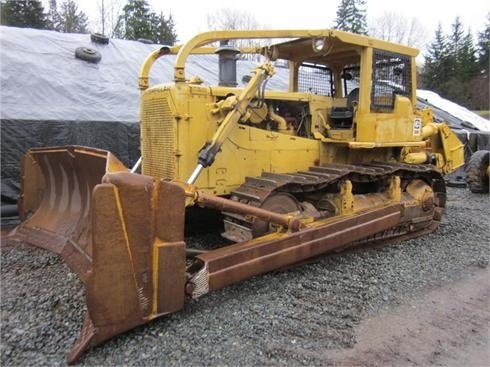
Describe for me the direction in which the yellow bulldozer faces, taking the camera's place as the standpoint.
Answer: facing the viewer and to the left of the viewer

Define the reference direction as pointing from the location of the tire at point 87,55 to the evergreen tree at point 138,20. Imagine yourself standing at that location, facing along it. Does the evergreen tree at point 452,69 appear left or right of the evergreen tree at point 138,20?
right

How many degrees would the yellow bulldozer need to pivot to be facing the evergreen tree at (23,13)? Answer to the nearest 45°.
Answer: approximately 90° to its right

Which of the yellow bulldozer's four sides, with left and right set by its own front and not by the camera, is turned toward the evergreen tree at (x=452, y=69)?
back

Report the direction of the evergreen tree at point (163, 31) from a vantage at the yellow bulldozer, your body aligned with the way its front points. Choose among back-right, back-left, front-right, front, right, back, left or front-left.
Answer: back-right

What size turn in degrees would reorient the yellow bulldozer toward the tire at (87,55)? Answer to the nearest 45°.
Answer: approximately 90° to its right

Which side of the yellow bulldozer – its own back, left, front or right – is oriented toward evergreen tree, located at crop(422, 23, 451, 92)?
back

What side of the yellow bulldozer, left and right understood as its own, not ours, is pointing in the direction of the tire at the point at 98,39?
right

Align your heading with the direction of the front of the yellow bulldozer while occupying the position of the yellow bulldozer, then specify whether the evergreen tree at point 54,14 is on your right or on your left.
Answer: on your right

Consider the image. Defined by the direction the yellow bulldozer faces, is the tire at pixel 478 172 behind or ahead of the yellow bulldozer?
behind
